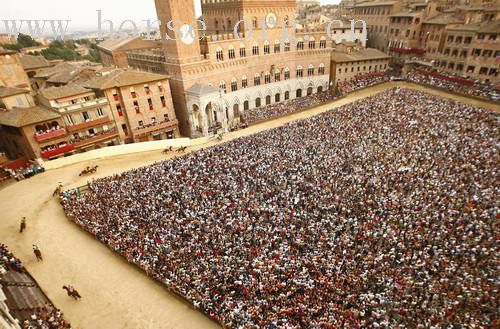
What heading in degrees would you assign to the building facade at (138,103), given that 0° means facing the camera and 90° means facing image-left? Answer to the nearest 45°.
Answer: approximately 0°

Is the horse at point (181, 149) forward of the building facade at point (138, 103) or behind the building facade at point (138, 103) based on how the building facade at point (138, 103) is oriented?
forward

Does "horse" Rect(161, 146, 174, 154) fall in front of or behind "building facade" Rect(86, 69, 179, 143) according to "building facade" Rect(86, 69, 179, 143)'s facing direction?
in front

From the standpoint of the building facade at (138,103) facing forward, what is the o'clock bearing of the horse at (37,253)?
The horse is roughly at 1 o'clock from the building facade.

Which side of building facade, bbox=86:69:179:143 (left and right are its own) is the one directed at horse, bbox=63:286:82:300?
front

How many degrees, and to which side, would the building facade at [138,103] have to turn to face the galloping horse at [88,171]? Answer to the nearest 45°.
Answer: approximately 45° to its right
